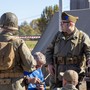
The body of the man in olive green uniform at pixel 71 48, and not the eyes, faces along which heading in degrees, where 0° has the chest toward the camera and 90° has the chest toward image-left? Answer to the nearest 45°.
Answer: approximately 45°

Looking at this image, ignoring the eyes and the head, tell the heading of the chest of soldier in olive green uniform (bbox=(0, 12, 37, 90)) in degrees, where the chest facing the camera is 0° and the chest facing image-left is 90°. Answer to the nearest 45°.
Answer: approximately 180°

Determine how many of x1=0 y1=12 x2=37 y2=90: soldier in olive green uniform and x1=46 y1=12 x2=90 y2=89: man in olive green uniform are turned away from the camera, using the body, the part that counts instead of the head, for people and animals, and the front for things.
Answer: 1

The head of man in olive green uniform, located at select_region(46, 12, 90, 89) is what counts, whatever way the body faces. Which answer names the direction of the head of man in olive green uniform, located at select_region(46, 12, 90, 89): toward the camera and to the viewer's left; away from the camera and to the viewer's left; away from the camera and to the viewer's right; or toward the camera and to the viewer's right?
toward the camera and to the viewer's left

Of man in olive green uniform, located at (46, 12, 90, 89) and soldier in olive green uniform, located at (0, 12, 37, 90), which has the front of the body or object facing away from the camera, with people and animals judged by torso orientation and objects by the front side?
the soldier in olive green uniform

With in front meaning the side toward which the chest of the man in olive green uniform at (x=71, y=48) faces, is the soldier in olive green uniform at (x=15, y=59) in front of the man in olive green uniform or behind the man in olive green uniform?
in front

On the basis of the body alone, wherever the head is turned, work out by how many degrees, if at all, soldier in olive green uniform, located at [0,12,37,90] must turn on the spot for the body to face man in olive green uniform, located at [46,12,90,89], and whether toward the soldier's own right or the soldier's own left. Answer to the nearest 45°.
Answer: approximately 45° to the soldier's own right
